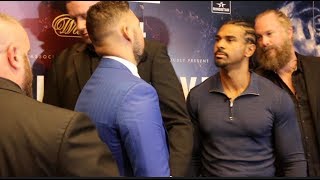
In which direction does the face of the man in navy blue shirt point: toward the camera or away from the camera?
toward the camera

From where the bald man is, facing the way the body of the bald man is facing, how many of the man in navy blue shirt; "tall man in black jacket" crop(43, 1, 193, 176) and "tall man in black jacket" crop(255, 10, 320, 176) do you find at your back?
0

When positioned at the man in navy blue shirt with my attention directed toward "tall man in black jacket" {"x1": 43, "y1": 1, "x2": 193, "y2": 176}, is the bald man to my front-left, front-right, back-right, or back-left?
front-left

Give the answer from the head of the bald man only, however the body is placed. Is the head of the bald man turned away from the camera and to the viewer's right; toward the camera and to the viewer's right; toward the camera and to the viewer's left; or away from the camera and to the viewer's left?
away from the camera and to the viewer's right

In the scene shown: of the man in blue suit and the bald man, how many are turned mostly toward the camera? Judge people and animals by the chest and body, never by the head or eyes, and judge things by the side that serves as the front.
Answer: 0

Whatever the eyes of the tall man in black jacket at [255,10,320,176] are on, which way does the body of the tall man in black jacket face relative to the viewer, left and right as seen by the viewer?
facing the viewer and to the left of the viewer

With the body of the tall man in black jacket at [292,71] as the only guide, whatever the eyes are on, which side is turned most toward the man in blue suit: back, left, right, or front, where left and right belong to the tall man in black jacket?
front

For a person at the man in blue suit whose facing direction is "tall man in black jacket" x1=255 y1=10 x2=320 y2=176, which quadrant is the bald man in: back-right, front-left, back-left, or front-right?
back-right

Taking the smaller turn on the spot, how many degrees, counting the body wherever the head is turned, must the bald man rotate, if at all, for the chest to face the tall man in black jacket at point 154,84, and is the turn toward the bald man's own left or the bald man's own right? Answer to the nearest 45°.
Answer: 0° — they already face them

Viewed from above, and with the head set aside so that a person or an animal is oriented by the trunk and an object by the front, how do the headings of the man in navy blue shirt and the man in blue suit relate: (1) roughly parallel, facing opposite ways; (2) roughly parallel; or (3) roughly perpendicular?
roughly parallel, facing opposite ways

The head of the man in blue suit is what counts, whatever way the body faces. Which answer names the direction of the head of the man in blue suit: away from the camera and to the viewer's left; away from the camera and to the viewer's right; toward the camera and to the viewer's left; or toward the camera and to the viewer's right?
away from the camera and to the viewer's right

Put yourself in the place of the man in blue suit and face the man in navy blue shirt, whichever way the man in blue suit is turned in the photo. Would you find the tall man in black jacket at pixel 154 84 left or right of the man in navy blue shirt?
left

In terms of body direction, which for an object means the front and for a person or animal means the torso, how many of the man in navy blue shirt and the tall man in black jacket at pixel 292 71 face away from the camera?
0

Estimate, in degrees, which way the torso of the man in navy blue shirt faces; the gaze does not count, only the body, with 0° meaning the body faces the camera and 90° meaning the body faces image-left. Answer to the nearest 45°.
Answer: approximately 45°

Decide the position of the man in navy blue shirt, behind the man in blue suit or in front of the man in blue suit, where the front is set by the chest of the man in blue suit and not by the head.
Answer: in front

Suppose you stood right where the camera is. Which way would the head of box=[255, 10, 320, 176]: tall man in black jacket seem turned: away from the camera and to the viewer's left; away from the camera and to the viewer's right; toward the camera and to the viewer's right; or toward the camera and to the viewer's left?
toward the camera and to the viewer's left

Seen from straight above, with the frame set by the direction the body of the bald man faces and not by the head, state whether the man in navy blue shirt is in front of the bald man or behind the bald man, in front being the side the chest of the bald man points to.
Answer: in front
